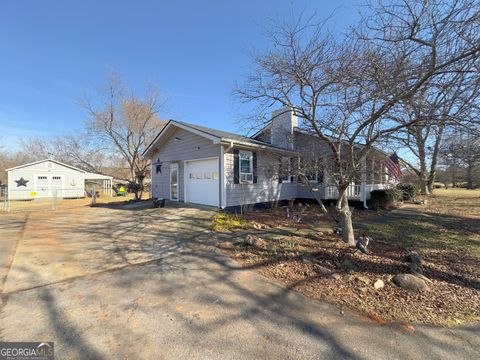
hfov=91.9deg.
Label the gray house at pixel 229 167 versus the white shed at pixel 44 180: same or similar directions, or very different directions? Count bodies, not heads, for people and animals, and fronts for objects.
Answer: same or similar directions

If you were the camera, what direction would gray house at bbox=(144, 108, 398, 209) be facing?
facing the viewer and to the right of the viewer

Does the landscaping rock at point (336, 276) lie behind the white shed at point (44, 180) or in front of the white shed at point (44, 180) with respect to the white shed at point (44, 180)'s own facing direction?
in front

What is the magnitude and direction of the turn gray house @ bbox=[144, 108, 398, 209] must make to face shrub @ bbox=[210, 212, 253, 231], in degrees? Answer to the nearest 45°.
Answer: approximately 45° to its right

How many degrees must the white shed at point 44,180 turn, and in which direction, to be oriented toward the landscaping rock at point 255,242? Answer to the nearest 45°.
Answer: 0° — it already faces it

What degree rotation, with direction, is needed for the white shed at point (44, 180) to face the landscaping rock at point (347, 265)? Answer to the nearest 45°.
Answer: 0° — it already faces it

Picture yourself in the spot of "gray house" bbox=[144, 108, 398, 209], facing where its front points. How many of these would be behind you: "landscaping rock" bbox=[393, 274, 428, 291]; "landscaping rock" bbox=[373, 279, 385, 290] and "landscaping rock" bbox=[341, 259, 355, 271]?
0

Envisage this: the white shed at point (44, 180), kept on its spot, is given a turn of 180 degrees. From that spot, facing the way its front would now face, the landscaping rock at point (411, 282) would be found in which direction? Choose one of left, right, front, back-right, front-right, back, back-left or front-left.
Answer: back

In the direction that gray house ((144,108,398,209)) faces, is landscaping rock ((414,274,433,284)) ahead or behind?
ahead

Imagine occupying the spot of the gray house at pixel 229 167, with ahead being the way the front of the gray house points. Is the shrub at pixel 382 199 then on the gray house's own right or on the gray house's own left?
on the gray house's own left

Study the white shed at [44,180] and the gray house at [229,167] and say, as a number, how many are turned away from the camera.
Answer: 0

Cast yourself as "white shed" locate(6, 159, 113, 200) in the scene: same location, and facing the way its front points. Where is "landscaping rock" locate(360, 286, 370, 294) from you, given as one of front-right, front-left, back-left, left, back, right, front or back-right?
front

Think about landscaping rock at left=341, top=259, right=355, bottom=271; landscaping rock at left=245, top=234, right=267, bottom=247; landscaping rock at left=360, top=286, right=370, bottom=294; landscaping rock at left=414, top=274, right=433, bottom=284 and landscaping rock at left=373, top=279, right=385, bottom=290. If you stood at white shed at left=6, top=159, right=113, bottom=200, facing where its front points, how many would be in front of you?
5

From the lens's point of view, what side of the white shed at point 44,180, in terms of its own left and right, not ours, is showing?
front

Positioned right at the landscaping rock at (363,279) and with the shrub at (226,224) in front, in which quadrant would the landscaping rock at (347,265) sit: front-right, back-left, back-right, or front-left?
front-right
